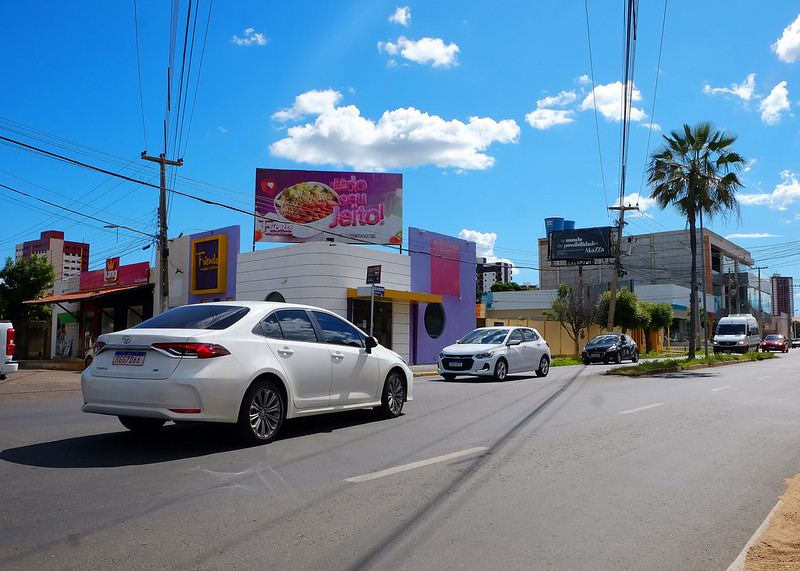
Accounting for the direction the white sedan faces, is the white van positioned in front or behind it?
in front

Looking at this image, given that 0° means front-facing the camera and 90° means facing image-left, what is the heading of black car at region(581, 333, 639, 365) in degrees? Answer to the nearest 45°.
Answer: approximately 45°

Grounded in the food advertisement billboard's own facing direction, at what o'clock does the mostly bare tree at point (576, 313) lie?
The mostly bare tree is roughly at 8 o'clock from the food advertisement billboard.

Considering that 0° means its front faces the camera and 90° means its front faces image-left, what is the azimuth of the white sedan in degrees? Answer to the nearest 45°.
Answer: approximately 225°

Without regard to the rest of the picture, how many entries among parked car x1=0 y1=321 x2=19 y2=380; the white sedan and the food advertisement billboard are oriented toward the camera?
1

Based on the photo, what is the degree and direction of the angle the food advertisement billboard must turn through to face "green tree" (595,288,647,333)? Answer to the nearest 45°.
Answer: approximately 135° to its left

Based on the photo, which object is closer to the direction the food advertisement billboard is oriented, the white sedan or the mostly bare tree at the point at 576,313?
the white sedan

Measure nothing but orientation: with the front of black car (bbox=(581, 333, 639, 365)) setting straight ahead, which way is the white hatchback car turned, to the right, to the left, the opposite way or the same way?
the same way

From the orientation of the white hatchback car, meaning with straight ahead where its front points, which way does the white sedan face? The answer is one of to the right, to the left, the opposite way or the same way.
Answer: the opposite way

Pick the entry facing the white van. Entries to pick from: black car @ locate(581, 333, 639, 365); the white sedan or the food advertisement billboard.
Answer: the white sedan

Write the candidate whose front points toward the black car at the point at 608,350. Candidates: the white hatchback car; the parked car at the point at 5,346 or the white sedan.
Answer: the white sedan

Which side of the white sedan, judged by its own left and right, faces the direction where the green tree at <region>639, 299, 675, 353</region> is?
front

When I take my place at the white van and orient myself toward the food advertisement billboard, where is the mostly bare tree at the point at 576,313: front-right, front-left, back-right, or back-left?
front-right

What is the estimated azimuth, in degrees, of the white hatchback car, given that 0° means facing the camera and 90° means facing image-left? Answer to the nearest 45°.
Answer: approximately 45°

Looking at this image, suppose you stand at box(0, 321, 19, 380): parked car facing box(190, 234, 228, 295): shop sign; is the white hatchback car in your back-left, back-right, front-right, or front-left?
front-right

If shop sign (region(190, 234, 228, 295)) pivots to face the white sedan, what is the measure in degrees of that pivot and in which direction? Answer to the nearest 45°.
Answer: approximately 45° to its left

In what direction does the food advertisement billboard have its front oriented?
toward the camera

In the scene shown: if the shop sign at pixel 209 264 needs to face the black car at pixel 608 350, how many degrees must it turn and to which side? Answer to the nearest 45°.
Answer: approximately 135° to its left

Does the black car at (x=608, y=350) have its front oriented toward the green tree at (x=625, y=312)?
no

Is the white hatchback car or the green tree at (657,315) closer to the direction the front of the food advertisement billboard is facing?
the white hatchback car
